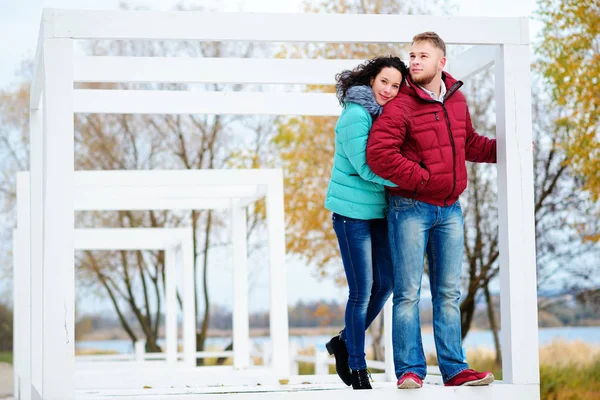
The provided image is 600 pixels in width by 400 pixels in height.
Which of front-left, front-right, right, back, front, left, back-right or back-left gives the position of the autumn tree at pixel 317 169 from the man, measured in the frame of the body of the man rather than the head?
back-left

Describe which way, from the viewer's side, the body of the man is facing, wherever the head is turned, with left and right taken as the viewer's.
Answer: facing the viewer and to the right of the viewer

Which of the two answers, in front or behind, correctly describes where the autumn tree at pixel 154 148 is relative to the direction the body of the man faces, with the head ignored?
behind

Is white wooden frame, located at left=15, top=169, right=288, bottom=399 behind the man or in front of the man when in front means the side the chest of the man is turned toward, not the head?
behind

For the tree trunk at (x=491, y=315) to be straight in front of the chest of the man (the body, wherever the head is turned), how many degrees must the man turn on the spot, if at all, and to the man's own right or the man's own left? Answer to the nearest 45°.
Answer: approximately 135° to the man's own left
